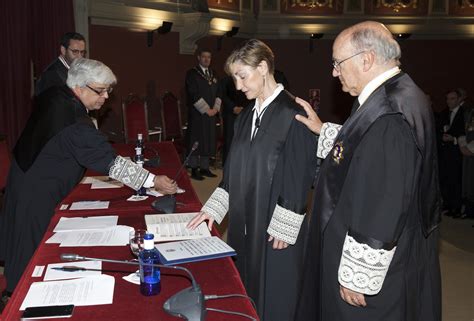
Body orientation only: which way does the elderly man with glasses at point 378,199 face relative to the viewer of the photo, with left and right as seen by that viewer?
facing to the left of the viewer

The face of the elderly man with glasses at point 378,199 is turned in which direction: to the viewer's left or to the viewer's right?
to the viewer's left

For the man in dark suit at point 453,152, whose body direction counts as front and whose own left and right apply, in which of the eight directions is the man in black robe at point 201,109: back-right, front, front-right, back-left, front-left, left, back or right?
front-right

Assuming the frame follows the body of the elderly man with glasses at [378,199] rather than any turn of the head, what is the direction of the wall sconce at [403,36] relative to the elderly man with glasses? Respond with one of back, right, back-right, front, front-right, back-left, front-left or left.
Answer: right

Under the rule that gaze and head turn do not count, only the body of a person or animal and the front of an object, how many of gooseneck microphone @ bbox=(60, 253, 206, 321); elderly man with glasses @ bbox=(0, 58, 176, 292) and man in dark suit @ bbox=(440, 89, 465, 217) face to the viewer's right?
1

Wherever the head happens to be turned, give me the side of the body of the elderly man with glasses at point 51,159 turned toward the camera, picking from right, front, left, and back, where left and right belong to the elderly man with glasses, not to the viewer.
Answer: right

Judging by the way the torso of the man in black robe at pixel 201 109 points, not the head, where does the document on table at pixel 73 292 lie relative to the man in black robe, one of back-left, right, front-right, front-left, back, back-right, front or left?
front-right

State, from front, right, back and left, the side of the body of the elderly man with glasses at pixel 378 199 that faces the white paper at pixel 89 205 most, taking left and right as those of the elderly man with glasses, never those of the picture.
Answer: front

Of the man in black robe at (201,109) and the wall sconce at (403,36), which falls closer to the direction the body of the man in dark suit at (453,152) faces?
the man in black robe

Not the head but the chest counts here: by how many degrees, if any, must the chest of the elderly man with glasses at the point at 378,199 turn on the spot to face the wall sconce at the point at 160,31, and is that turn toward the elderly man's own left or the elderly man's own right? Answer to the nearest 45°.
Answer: approximately 45° to the elderly man's own right
